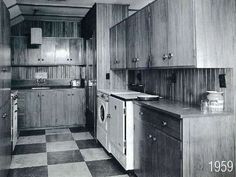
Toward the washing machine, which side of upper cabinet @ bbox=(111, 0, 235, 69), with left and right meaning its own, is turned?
right

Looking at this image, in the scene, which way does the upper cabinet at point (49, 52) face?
toward the camera

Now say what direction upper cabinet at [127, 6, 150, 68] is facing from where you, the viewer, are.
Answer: facing the viewer and to the left of the viewer

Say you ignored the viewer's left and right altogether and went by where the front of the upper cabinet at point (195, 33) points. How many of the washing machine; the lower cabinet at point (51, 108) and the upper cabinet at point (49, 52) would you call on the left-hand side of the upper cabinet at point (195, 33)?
0

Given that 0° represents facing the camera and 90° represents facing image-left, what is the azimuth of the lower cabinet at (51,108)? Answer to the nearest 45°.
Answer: approximately 0°

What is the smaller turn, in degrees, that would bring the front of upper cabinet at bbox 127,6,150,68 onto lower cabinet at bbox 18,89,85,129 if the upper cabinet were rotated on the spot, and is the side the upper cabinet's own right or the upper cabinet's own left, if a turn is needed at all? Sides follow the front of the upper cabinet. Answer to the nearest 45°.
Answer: approximately 90° to the upper cabinet's own right

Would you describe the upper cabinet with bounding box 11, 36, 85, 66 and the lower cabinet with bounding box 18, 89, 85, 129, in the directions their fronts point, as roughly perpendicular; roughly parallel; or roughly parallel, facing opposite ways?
roughly parallel

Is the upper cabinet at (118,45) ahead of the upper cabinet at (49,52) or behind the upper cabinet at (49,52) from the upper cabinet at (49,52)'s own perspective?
ahead

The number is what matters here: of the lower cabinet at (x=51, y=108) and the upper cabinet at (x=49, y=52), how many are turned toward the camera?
2

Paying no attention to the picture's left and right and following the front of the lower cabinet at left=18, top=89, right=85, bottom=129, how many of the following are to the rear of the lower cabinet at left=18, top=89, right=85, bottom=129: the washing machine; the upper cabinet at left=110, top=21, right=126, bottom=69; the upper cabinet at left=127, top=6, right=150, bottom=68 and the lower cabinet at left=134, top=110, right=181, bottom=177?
0

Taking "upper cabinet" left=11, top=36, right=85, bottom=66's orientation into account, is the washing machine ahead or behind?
ahead
